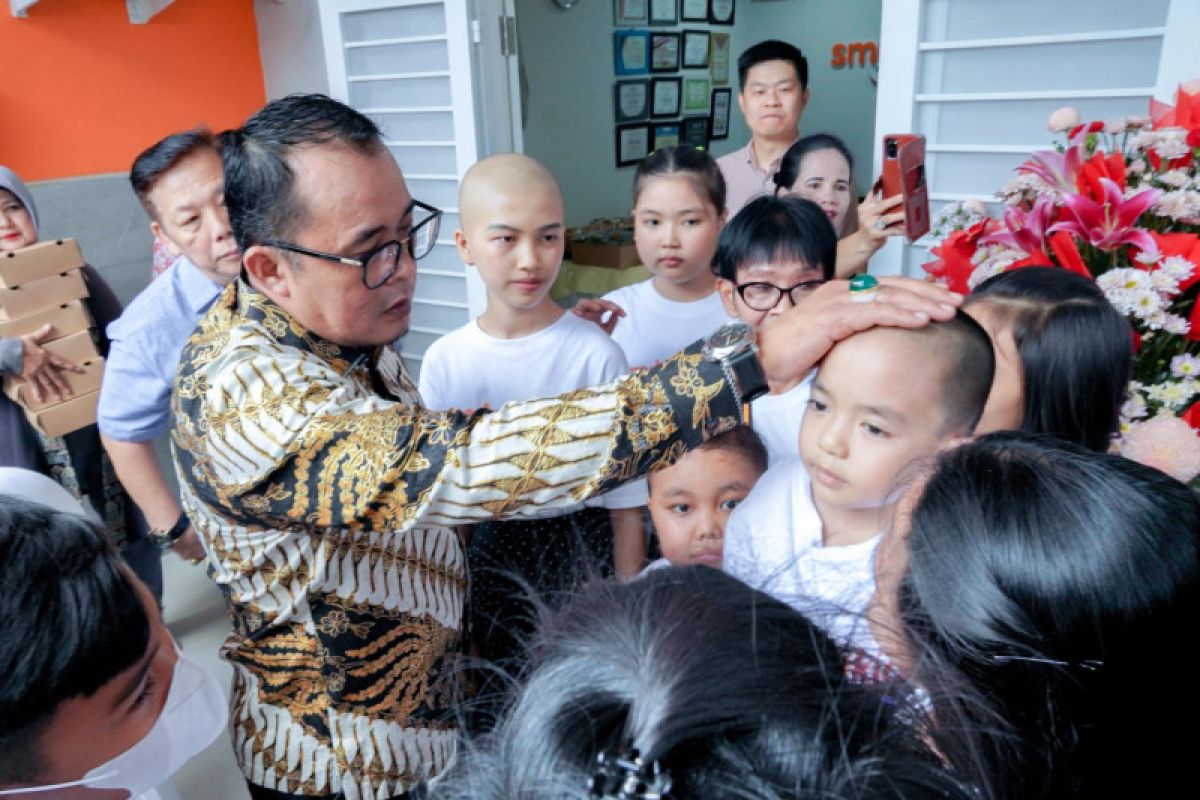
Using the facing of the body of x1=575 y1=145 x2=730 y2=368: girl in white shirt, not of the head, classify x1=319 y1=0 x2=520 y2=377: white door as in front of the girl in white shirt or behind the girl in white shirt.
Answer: behind

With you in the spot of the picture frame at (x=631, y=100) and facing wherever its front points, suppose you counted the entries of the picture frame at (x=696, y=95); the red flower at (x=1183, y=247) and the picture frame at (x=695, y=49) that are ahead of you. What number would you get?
1

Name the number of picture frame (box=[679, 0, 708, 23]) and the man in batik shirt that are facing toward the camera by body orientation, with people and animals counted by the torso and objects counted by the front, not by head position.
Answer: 1

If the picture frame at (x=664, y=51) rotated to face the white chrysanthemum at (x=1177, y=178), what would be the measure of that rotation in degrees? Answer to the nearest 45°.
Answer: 0° — it already faces it

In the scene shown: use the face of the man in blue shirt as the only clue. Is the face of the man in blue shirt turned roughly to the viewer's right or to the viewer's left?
to the viewer's right

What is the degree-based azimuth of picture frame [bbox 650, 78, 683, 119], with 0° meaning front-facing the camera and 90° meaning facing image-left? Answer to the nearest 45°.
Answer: approximately 0°

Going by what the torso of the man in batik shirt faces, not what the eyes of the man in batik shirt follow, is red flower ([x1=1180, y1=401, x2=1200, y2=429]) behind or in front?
in front

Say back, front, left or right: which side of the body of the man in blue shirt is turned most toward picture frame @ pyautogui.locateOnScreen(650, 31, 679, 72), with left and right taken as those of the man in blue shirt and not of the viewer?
left

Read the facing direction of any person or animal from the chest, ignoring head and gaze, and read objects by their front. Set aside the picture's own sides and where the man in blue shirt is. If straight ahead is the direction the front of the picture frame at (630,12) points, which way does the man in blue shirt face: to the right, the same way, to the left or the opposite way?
to the left
